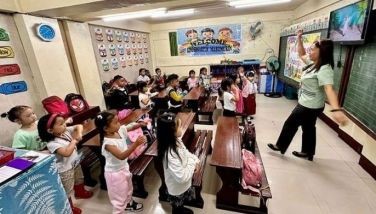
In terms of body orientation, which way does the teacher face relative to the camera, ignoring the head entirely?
to the viewer's left

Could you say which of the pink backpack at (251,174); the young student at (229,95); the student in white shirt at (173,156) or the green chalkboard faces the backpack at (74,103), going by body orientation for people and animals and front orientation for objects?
the green chalkboard

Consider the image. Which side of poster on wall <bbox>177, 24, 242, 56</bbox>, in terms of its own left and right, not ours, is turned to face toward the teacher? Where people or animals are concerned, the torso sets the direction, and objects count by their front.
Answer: front

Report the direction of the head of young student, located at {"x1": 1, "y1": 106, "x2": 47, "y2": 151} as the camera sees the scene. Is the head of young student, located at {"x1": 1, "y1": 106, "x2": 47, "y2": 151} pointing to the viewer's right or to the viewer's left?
to the viewer's right

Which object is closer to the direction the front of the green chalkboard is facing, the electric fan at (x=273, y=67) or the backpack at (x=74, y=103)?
the backpack

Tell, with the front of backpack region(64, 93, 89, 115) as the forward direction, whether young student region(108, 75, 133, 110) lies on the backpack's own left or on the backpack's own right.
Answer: on the backpack's own left

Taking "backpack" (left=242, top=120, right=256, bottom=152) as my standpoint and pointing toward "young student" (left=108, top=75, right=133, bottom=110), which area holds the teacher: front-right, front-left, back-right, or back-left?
back-right

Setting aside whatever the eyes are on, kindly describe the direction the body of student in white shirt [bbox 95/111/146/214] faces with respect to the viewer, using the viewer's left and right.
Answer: facing to the right of the viewer

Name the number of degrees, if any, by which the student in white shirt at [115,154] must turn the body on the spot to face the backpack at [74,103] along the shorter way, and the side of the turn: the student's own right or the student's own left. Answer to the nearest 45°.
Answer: approximately 90° to the student's own left

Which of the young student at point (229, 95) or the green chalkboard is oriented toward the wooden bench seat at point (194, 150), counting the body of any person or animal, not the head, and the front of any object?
the green chalkboard

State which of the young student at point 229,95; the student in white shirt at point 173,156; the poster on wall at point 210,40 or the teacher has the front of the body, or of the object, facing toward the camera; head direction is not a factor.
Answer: the poster on wall
